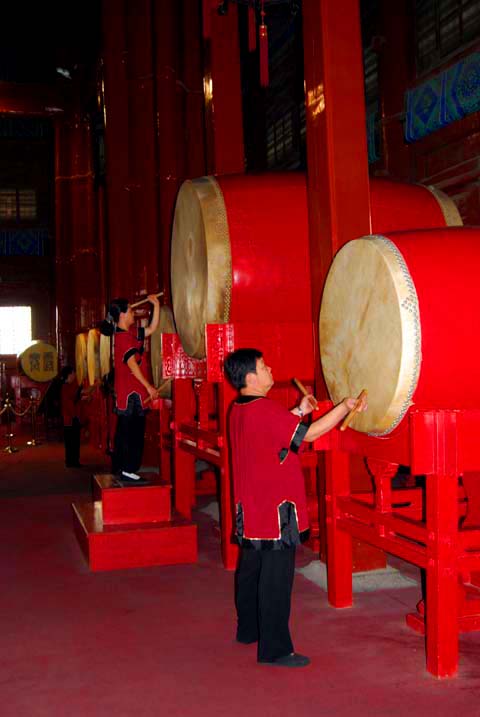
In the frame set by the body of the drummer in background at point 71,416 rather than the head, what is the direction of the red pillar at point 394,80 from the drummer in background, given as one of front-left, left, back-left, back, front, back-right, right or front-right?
front-right

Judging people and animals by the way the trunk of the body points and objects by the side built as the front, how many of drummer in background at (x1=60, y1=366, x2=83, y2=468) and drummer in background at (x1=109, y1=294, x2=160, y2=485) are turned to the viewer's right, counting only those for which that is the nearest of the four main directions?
2

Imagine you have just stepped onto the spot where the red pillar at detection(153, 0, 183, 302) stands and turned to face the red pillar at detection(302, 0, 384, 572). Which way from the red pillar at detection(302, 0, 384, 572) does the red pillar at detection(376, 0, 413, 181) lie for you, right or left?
left

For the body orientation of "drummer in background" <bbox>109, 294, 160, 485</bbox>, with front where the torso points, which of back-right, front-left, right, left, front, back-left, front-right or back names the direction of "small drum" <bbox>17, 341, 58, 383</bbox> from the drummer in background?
left

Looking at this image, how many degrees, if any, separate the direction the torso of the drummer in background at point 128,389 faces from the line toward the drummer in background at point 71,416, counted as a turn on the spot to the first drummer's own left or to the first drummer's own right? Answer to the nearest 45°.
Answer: approximately 90° to the first drummer's own left

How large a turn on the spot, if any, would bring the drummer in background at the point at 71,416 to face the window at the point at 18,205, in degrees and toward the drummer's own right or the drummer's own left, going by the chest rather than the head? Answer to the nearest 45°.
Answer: approximately 90° to the drummer's own left

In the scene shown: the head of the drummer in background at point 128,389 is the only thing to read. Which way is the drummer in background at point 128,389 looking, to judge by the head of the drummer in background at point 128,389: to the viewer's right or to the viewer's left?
to the viewer's right

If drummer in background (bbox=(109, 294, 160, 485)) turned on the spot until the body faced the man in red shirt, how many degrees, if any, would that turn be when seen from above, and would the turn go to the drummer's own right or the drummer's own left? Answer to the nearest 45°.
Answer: approximately 90° to the drummer's own right

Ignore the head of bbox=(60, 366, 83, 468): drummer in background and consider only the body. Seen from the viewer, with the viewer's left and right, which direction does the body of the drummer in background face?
facing to the right of the viewer

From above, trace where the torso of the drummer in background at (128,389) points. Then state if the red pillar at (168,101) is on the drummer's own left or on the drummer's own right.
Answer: on the drummer's own left

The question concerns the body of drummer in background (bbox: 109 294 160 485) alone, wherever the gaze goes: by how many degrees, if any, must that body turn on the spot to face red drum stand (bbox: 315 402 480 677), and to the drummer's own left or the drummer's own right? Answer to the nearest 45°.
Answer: approximately 90° to the drummer's own right

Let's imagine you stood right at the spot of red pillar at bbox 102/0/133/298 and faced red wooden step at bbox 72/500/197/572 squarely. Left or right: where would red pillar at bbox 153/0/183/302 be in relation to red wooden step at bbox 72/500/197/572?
left

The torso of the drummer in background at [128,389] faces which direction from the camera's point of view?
to the viewer's right
